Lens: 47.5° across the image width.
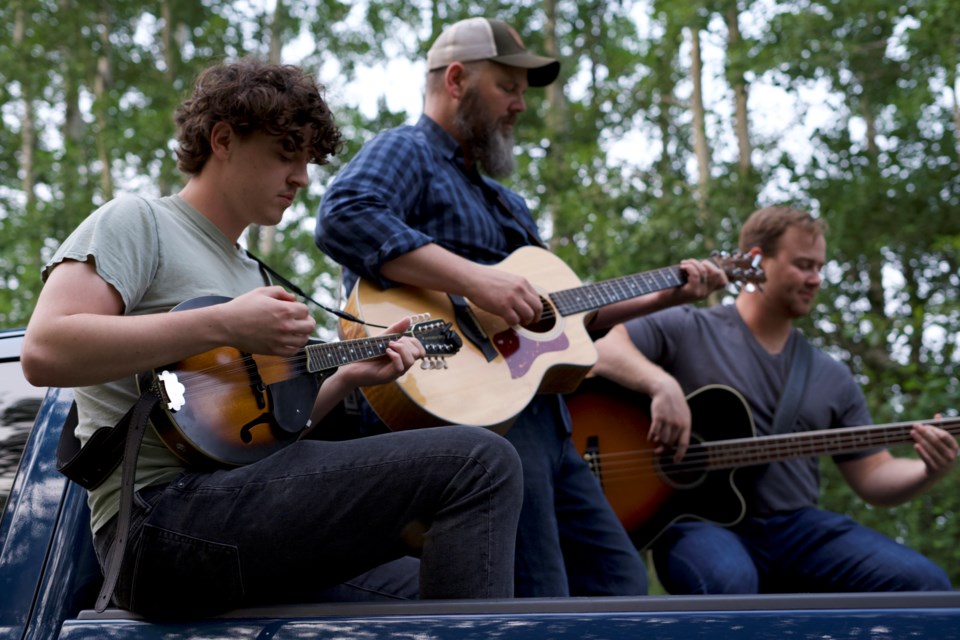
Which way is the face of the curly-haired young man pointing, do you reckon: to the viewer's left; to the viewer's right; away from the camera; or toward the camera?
to the viewer's right

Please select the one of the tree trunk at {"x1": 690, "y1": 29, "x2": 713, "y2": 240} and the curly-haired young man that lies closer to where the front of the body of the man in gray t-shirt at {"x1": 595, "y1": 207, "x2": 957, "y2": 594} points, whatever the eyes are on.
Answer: the curly-haired young man

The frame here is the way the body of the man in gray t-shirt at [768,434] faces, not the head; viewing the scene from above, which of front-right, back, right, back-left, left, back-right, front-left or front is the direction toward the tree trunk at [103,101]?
back

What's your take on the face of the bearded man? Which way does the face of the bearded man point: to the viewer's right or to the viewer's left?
to the viewer's right

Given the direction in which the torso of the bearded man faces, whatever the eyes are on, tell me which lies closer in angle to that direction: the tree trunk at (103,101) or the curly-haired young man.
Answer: the curly-haired young man

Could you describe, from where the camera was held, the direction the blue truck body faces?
facing to the left of the viewer

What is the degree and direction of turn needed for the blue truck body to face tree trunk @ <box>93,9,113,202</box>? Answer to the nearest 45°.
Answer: approximately 90° to its right

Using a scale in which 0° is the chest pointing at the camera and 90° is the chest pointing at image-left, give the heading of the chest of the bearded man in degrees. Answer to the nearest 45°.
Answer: approximately 315°

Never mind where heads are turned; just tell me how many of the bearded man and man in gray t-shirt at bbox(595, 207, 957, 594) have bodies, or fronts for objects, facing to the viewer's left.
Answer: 0

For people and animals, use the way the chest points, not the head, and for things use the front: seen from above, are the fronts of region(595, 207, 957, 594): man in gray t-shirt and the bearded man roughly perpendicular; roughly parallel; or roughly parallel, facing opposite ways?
roughly parallel

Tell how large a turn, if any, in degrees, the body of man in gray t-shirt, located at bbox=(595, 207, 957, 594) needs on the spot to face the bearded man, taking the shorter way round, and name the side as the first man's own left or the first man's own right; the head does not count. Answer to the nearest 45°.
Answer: approximately 90° to the first man's own right
